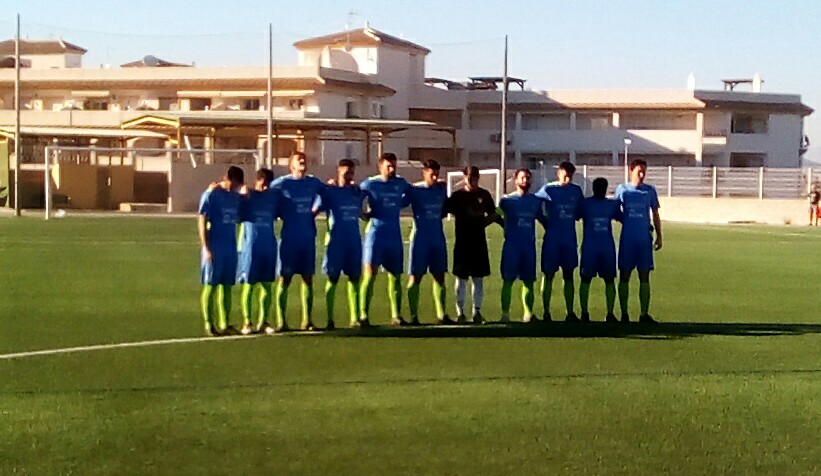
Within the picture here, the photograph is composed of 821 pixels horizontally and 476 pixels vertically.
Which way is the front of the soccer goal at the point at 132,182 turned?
toward the camera

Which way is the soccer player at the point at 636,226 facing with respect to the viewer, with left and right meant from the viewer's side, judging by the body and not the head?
facing the viewer

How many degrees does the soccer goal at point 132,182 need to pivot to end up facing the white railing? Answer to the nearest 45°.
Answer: approximately 90° to its left

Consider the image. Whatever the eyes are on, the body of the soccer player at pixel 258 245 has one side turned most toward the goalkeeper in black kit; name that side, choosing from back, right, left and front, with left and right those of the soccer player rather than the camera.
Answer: left

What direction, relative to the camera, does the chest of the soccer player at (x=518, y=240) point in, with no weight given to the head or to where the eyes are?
toward the camera

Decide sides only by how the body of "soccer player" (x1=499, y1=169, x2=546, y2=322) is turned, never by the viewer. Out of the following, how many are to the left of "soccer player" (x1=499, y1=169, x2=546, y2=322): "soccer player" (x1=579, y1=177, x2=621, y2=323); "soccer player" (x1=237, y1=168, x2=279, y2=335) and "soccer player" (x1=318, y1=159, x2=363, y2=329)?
1

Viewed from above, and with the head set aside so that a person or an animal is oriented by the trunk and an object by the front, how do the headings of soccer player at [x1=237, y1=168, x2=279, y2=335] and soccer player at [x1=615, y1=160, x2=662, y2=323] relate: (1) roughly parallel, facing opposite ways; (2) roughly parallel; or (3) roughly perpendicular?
roughly parallel

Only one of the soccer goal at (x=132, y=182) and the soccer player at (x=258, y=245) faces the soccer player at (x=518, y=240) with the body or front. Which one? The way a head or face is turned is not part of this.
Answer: the soccer goal

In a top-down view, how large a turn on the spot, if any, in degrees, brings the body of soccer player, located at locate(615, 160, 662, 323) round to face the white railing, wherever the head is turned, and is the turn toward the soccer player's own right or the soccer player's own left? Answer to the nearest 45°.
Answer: approximately 180°

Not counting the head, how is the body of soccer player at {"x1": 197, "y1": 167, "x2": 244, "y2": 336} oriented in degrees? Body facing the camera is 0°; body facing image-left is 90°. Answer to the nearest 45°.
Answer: approximately 315°

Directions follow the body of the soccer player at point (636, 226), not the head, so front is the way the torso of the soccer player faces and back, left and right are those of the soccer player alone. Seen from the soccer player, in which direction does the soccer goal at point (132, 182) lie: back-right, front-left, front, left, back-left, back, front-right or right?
back-right

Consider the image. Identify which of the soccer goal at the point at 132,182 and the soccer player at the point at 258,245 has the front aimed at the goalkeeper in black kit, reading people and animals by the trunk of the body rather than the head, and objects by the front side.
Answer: the soccer goal

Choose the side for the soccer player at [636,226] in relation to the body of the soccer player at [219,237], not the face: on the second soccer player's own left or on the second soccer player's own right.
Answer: on the second soccer player's own left

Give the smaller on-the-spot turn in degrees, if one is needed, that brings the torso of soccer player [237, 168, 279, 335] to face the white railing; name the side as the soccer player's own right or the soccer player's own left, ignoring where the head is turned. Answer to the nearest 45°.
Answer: approximately 135° to the soccer player's own left

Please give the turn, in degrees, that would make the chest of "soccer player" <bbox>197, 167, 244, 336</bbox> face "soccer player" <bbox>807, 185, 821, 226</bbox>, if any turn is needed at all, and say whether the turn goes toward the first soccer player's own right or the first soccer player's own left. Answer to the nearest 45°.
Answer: approximately 90° to the first soccer player's own left
